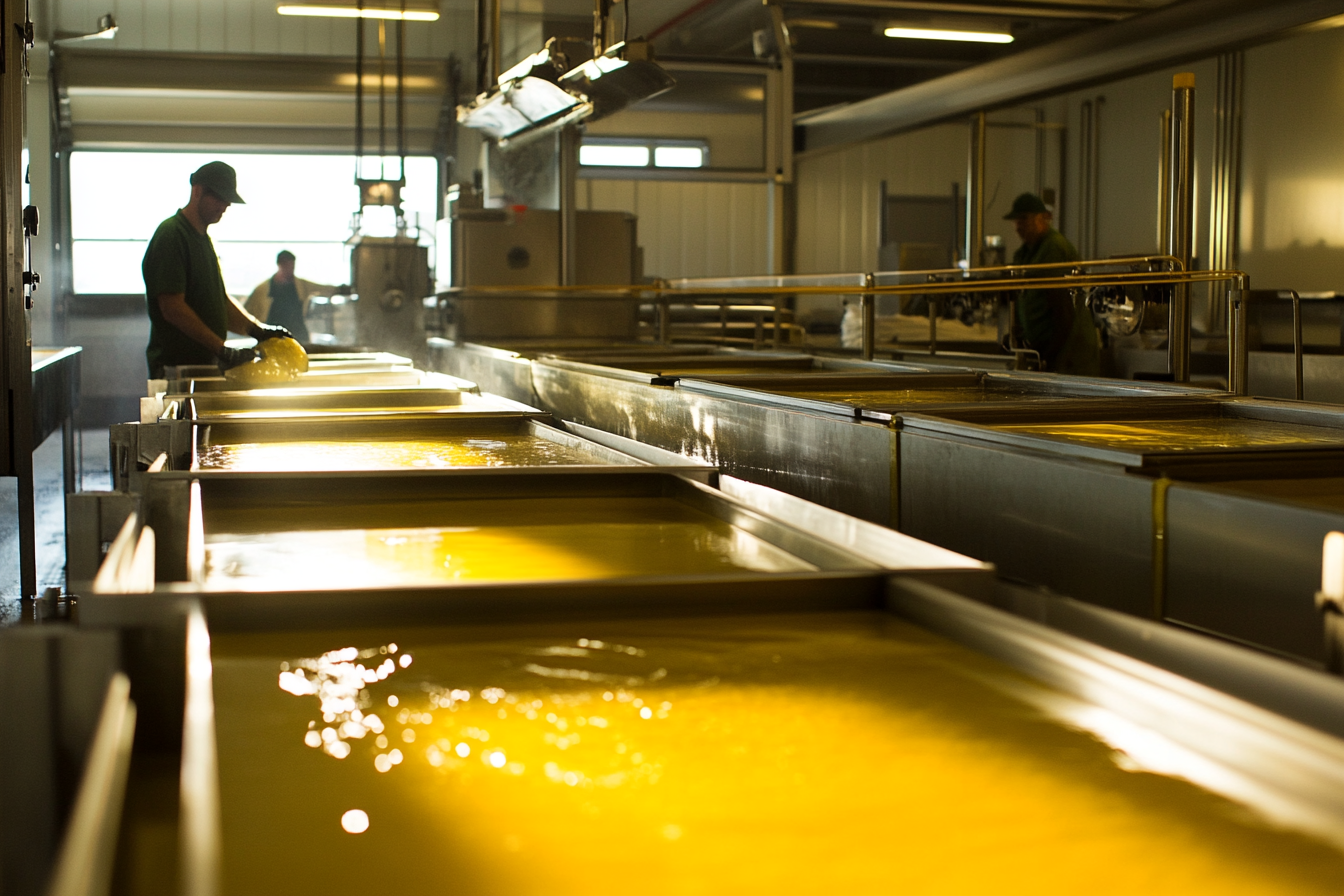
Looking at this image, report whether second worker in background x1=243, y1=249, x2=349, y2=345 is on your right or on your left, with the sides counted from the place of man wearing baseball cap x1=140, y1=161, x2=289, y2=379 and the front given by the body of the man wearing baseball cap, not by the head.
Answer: on your left

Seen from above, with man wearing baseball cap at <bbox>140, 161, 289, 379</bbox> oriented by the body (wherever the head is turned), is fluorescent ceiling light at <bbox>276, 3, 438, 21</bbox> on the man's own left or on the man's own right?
on the man's own left

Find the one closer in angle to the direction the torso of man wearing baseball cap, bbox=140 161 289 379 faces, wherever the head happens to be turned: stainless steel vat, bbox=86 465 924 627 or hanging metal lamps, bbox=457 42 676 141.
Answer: the hanging metal lamps

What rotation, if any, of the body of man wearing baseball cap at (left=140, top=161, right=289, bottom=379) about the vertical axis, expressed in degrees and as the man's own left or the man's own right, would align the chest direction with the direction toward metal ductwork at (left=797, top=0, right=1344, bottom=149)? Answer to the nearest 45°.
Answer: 0° — they already face it

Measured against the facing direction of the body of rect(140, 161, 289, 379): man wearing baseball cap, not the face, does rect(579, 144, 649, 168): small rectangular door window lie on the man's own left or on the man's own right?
on the man's own left

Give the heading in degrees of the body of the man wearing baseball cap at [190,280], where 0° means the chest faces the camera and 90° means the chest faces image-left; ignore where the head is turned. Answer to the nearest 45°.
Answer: approximately 270°

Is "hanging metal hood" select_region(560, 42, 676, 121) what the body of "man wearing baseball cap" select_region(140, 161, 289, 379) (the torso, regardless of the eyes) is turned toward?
yes

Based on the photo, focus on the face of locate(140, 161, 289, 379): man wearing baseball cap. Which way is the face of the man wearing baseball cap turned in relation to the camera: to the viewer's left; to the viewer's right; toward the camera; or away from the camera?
to the viewer's right

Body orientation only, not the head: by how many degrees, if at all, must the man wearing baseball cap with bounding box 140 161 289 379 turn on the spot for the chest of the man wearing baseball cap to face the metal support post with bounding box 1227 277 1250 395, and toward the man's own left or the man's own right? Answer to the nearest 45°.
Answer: approximately 45° to the man's own right

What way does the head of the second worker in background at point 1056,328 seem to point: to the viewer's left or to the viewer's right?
to the viewer's left
